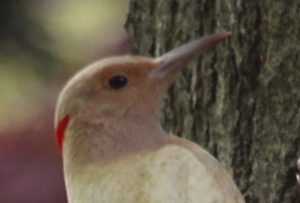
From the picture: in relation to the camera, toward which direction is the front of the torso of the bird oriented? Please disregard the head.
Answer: to the viewer's right
